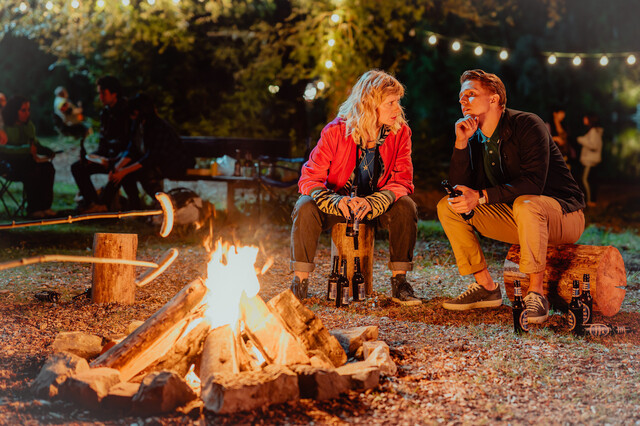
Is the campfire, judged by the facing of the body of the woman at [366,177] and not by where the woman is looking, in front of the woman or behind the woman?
in front

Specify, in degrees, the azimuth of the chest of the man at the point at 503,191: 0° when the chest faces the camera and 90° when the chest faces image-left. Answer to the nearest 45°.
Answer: approximately 45°

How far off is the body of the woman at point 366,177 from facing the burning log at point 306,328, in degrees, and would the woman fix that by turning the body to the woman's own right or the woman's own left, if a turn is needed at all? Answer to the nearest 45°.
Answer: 0° — they already face it

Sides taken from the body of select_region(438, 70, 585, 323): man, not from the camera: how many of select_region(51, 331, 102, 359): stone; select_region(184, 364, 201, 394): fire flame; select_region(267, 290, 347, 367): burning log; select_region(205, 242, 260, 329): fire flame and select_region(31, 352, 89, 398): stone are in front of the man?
5

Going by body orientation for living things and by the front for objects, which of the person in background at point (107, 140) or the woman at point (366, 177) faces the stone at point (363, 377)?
the woman

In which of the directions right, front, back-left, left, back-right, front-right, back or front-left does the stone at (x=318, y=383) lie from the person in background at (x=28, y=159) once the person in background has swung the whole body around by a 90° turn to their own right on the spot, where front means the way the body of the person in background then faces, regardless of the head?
front-left

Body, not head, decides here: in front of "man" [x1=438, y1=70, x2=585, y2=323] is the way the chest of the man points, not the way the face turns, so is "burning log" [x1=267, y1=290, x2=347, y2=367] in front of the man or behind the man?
in front

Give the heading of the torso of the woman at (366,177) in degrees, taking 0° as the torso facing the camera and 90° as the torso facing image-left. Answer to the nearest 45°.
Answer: approximately 0°

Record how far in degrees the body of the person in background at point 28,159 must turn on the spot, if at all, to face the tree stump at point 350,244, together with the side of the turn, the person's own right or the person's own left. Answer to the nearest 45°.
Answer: approximately 45° to the person's own right

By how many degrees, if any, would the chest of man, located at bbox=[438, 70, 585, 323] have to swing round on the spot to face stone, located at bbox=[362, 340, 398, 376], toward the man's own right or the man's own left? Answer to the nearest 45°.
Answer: approximately 45° to the man's own left
